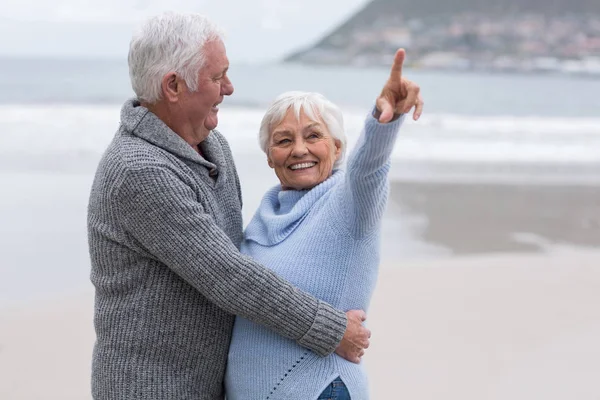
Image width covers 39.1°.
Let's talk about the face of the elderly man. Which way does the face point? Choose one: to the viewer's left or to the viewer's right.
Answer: to the viewer's right

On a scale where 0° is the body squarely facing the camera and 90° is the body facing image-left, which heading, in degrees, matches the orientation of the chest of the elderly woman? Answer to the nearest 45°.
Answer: approximately 45°

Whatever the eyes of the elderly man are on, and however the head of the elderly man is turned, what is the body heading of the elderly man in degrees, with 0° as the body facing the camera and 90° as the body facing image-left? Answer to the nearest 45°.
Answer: approximately 270°
